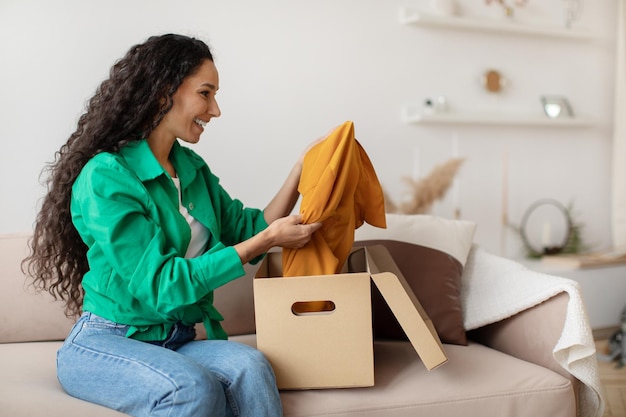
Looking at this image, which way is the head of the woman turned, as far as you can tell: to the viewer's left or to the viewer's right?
to the viewer's right

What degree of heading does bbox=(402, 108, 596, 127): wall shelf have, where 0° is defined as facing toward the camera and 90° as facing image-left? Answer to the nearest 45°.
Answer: approximately 0°

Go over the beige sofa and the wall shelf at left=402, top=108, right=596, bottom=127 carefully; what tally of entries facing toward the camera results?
2

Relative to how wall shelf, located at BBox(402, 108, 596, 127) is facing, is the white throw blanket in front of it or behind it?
in front

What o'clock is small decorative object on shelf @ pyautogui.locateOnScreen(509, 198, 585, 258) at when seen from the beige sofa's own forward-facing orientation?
The small decorative object on shelf is roughly at 7 o'clock from the beige sofa.
